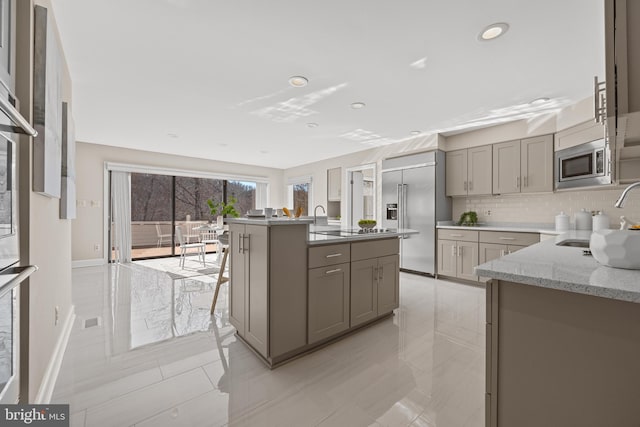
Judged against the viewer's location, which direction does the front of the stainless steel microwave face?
facing the viewer and to the left of the viewer

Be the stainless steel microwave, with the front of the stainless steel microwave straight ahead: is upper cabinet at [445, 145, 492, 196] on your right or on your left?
on your right

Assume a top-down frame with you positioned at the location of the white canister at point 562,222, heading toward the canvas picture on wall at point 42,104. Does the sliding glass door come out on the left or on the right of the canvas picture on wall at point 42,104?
right

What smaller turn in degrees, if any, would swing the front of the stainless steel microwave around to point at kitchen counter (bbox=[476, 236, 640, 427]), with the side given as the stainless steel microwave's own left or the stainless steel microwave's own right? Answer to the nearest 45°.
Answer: approximately 45° to the stainless steel microwave's own left

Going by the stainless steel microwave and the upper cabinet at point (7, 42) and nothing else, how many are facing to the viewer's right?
1

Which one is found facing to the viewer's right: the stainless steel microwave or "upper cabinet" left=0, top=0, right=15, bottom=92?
the upper cabinet

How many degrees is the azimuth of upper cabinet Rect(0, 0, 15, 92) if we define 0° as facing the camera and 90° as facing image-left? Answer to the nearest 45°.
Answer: approximately 270°

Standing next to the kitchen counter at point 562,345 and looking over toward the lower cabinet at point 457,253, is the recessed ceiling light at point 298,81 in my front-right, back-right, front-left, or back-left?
front-left

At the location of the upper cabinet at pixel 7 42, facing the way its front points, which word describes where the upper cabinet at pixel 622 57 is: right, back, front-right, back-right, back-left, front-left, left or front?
front-right

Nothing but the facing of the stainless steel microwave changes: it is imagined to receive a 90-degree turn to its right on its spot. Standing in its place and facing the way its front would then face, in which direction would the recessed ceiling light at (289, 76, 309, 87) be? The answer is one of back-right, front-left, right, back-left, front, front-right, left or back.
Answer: left

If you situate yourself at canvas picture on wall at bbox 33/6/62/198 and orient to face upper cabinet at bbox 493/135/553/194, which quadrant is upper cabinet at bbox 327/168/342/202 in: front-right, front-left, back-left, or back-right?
front-left

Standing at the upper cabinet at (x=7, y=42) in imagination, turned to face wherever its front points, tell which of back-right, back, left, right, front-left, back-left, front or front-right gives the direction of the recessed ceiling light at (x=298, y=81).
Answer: front

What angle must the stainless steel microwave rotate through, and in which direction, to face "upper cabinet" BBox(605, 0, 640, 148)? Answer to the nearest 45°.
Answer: approximately 45° to its left

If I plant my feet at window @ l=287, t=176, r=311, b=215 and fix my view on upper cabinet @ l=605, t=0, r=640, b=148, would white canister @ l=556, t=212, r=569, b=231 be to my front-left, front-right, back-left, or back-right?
front-left
